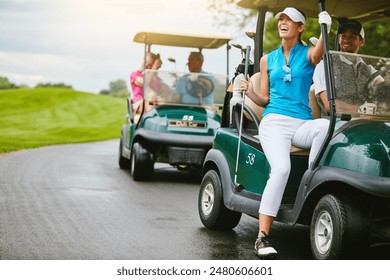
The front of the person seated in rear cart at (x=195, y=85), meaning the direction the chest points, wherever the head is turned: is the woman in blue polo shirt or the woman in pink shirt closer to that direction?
the woman in blue polo shirt

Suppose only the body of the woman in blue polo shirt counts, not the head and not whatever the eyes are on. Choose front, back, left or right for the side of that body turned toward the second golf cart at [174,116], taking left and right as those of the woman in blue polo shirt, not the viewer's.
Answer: back

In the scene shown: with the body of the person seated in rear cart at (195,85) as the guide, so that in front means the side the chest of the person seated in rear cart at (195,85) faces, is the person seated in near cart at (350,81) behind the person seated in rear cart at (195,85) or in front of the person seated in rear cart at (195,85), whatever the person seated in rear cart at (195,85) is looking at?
in front

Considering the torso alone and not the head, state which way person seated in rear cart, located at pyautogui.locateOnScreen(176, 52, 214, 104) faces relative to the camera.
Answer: toward the camera

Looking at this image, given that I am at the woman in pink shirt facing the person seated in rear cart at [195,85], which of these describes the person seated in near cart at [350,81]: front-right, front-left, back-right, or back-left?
front-right

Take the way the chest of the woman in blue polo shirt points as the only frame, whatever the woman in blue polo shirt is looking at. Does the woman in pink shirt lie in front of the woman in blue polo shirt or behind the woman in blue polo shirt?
behind

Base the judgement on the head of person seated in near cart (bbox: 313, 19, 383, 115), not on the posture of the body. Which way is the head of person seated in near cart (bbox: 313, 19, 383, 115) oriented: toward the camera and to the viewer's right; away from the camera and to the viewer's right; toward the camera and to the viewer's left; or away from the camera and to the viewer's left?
toward the camera and to the viewer's left

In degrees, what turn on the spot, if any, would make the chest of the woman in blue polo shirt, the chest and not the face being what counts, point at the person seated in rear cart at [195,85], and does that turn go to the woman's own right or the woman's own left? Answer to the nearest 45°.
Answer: approximately 180°

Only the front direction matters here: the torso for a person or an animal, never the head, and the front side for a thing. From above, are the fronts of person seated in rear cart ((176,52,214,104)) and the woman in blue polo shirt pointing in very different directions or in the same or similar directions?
same or similar directions

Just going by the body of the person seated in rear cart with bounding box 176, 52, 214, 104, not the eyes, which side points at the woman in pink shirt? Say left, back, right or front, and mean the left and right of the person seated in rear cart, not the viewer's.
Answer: right

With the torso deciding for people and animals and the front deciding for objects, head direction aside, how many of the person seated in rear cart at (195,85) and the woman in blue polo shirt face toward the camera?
2

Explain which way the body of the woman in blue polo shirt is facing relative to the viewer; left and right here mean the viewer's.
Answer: facing the viewer
